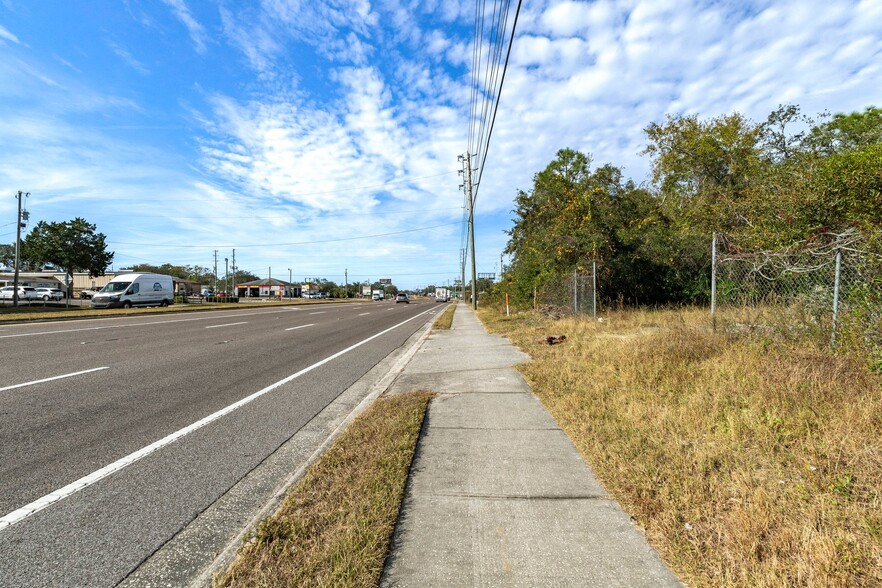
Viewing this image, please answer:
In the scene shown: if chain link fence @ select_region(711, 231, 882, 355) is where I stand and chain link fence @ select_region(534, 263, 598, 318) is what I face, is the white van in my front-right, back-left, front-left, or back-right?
front-left

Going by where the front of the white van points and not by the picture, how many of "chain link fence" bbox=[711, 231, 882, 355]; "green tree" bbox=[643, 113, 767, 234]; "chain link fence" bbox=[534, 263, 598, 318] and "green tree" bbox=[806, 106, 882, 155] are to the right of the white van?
0

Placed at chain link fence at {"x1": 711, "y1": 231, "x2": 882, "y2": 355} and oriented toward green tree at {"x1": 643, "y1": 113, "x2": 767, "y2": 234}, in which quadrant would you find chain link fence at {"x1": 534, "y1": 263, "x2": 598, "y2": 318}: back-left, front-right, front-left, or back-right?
front-left

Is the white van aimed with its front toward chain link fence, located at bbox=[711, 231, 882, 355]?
no

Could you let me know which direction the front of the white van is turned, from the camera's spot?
facing the viewer and to the left of the viewer

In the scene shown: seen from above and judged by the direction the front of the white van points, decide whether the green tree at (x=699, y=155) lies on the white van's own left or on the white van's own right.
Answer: on the white van's own left

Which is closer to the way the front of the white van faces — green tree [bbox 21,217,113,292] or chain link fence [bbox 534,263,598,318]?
the chain link fence

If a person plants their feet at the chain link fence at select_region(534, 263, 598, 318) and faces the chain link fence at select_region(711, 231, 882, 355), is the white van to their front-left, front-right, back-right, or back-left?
back-right

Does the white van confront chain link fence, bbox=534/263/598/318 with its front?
no

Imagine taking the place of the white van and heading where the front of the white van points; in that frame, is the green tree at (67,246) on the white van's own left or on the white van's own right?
on the white van's own right

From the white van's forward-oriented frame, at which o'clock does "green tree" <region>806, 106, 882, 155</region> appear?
The green tree is roughly at 9 o'clock from the white van.
